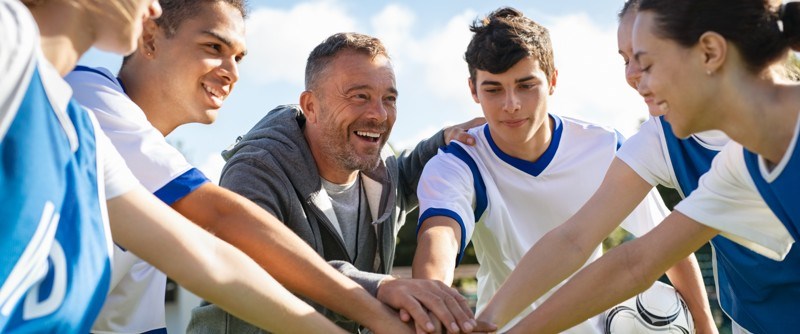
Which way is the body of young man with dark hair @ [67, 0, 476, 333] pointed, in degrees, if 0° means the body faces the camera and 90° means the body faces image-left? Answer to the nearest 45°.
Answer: approximately 315°

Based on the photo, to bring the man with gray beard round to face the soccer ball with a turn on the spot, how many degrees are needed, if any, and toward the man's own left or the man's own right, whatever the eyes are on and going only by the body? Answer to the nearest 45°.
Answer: approximately 45° to the man's own left

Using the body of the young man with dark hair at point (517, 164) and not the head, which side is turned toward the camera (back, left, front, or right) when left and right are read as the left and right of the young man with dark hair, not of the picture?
front

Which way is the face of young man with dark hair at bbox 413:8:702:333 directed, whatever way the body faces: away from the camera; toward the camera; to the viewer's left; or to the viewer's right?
toward the camera

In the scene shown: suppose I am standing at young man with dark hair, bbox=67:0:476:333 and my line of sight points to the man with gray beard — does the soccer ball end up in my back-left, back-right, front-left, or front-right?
front-right

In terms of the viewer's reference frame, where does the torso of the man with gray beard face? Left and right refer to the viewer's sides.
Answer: facing the viewer and to the right of the viewer

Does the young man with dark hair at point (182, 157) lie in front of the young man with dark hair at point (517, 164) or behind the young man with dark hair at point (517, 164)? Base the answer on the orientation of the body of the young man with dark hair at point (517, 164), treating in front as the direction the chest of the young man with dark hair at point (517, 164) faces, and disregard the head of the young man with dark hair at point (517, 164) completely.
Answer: in front

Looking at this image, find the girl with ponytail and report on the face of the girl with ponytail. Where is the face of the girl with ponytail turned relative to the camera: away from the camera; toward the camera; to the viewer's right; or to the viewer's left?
to the viewer's left

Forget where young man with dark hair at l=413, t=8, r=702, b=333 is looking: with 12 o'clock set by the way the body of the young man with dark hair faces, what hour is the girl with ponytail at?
The girl with ponytail is roughly at 11 o'clock from the young man with dark hair.

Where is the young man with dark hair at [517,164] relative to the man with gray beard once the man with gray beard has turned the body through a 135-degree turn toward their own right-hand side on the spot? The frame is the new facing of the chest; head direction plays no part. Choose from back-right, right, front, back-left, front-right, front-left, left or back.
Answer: back

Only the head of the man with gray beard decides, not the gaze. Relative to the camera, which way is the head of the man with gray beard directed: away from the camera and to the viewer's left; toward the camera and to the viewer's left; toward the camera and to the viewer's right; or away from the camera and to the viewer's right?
toward the camera and to the viewer's right

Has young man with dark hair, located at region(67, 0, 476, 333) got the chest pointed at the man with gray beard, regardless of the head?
no

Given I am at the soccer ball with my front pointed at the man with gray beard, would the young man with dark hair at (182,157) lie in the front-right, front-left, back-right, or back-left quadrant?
front-left

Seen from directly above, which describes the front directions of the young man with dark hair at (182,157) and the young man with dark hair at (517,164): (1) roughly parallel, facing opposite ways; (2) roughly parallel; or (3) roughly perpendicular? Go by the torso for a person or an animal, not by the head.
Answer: roughly perpendicular
